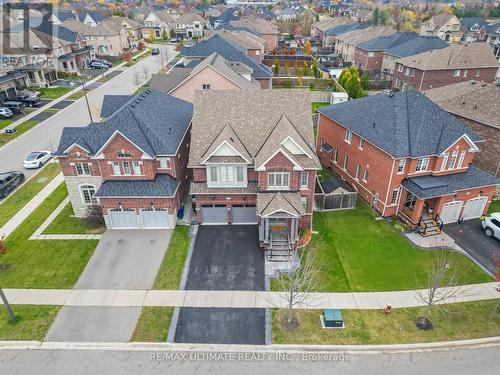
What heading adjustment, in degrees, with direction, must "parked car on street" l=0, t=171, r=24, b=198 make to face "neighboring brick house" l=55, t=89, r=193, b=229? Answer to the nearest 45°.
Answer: approximately 90° to its right

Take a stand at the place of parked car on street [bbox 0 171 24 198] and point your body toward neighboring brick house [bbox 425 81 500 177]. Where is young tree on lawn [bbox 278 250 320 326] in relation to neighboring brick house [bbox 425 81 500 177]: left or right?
right

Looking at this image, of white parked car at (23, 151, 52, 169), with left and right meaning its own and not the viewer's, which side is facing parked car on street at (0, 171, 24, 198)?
back

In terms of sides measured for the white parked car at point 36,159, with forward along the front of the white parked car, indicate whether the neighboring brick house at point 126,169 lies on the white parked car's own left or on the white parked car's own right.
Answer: on the white parked car's own right

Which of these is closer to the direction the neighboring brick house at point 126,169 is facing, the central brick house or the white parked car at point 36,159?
the central brick house

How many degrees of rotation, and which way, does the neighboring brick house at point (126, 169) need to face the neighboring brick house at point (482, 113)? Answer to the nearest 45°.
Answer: approximately 90° to its left
